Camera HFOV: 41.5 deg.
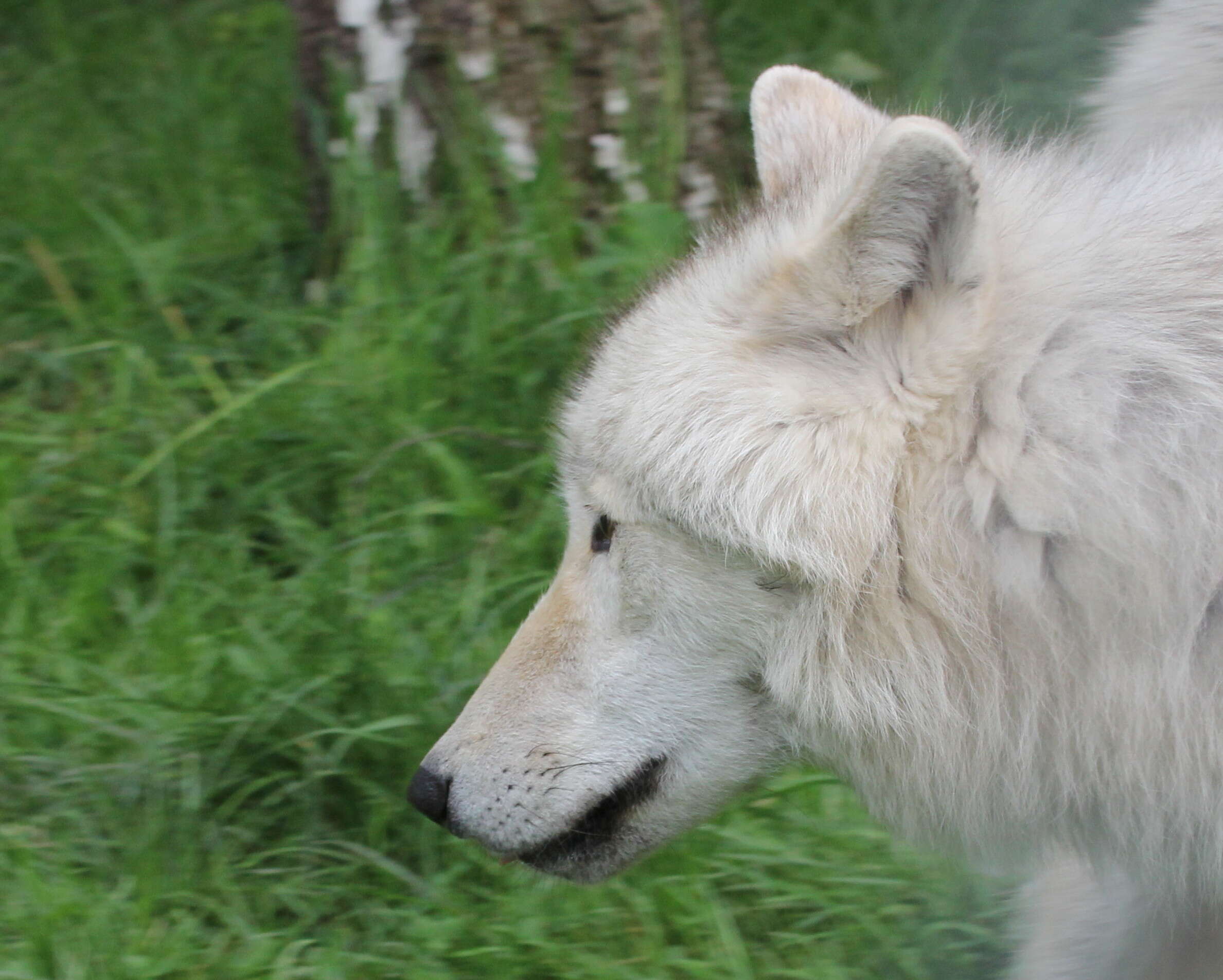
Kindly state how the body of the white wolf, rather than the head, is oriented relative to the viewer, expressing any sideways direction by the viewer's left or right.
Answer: facing to the left of the viewer

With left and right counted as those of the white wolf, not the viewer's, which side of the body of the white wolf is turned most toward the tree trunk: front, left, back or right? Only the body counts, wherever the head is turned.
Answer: right
